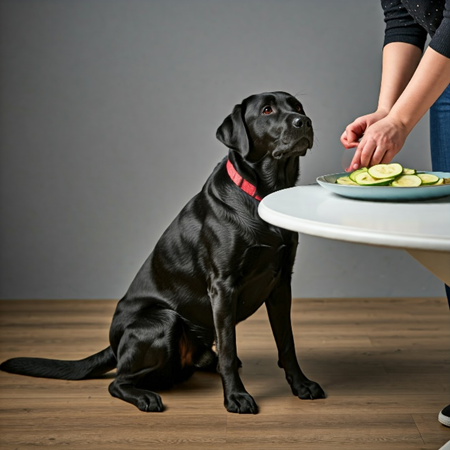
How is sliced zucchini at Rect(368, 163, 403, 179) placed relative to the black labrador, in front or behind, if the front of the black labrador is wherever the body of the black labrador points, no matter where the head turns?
in front

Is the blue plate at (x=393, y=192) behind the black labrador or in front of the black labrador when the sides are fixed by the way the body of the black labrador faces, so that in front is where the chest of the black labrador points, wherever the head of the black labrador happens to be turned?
in front

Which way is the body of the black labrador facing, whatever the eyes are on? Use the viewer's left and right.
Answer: facing the viewer and to the right of the viewer

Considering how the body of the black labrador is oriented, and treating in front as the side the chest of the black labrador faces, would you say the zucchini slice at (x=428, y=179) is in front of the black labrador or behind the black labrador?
in front
